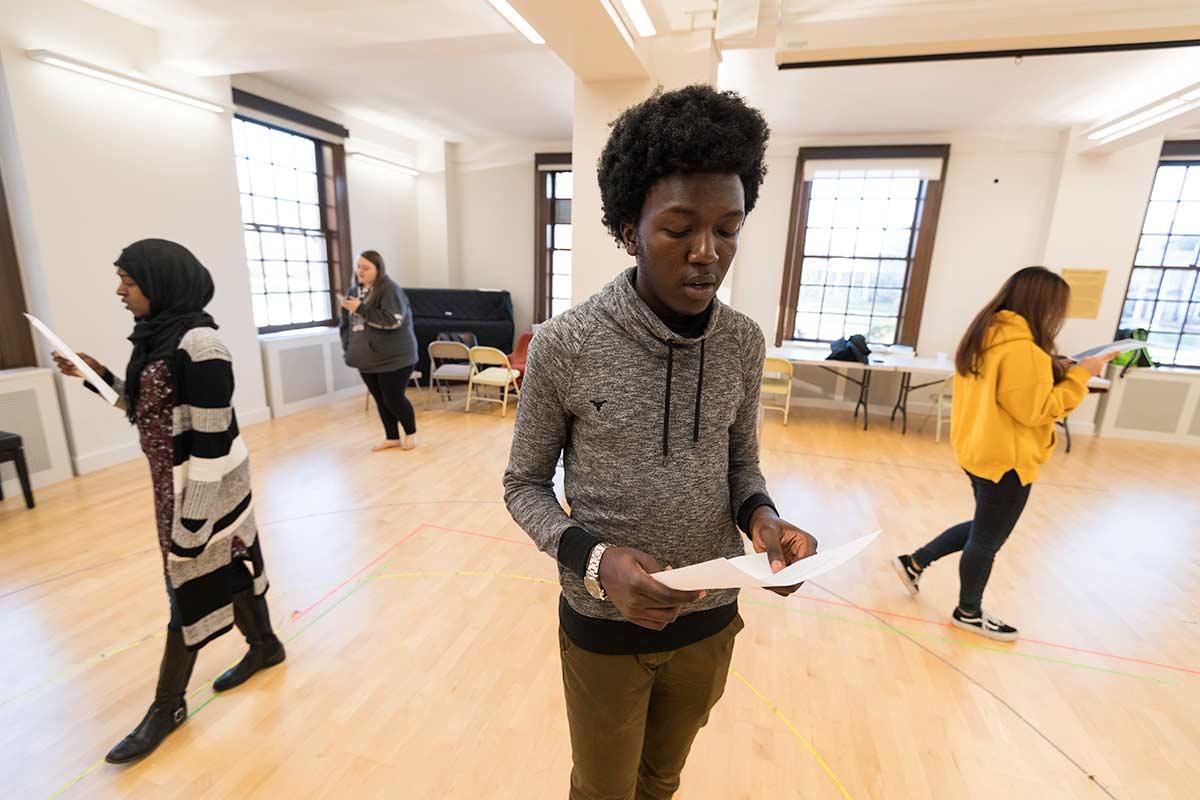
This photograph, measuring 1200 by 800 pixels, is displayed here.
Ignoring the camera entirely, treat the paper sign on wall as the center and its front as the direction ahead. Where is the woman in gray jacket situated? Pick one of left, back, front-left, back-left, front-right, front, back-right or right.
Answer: front-right

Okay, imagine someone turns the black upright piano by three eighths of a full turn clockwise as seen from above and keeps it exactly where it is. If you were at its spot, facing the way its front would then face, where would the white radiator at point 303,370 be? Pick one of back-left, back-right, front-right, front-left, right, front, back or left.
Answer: left

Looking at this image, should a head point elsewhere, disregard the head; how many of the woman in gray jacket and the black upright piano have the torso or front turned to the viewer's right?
0

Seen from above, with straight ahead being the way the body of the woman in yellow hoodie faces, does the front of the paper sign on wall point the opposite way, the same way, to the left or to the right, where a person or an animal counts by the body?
to the right

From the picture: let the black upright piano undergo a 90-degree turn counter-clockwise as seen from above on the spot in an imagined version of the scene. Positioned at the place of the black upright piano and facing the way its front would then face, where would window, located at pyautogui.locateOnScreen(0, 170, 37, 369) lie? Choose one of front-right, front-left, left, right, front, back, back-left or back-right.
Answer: back-right

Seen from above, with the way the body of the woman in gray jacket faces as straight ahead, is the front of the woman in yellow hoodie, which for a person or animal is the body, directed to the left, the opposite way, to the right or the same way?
to the left

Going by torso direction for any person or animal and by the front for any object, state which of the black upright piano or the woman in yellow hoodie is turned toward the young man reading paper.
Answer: the black upright piano

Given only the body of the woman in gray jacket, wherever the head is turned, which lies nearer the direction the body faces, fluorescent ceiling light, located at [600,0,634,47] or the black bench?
the black bench

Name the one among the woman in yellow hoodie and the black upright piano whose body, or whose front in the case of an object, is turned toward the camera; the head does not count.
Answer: the black upright piano

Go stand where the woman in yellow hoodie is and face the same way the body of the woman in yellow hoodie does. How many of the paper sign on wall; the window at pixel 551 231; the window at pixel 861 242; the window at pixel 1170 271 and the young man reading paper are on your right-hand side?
1

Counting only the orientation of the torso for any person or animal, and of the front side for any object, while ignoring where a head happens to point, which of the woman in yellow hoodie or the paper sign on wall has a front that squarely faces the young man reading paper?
the paper sign on wall

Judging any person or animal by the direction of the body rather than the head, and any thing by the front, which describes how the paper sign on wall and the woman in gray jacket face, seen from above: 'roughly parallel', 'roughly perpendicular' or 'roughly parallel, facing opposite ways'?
roughly parallel

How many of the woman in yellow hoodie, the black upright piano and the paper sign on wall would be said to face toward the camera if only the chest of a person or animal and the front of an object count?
2

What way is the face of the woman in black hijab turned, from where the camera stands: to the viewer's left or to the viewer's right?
to the viewer's left

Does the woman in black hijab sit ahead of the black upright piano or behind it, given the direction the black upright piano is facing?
ahead

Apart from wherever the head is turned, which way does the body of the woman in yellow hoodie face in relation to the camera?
to the viewer's right

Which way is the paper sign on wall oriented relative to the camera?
toward the camera

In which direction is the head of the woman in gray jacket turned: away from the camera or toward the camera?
toward the camera
